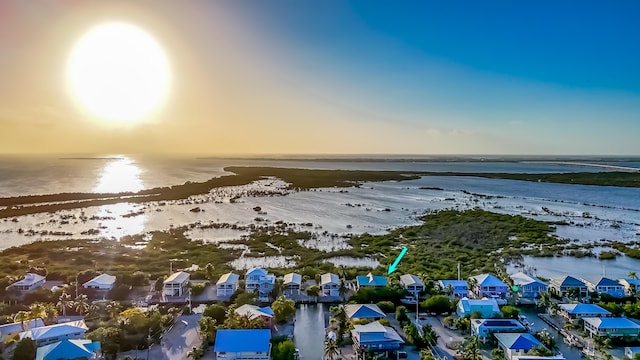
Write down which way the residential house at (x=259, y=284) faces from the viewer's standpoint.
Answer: facing the viewer

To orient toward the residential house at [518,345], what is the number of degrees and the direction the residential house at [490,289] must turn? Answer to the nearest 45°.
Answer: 0° — it already faces it

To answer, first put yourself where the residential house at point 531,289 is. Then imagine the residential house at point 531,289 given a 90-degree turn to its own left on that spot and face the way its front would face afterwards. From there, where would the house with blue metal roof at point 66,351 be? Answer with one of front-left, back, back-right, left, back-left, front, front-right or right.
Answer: back-right

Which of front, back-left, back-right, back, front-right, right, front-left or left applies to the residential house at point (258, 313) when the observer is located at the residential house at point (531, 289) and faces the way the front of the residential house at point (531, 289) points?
front-right

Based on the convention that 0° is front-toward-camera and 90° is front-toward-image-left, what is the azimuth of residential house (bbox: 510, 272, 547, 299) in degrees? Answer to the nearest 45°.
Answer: approximately 0°

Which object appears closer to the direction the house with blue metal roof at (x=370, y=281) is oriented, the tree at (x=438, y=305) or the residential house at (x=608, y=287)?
the tree

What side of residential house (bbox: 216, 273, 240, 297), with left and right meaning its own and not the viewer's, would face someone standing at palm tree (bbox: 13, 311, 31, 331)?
right

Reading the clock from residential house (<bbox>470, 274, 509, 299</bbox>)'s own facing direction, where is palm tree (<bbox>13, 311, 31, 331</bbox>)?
The palm tree is roughly at 2 o'clock from the residential house.

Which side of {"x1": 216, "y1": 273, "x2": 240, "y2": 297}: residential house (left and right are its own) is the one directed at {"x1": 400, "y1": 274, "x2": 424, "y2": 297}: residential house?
left

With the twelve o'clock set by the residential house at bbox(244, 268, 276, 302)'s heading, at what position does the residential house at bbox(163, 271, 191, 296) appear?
the residential house at bbox(163, 271, 191, 296) is roughly at 3 o'clock from the residential house at bbox(244, 268, 276, 302).

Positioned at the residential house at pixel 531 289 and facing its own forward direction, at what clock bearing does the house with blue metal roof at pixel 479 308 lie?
The house with blue metal roof is roughly at 1 o'clock from the residential house.

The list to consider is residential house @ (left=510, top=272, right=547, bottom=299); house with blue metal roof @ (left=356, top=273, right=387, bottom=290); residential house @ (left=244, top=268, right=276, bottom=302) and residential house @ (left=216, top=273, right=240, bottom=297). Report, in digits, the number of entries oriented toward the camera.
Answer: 4

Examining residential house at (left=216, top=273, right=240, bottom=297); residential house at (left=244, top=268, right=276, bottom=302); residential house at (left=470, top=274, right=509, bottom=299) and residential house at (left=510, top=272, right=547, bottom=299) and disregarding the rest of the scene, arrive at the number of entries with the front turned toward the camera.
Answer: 4

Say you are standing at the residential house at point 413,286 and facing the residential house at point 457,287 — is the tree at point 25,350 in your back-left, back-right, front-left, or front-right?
back-right

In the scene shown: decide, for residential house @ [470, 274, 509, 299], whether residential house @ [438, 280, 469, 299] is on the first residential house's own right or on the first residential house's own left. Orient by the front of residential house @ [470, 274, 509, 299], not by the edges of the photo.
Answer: on the first residential house's own right

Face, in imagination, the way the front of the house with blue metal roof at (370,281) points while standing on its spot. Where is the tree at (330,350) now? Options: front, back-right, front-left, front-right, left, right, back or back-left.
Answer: front

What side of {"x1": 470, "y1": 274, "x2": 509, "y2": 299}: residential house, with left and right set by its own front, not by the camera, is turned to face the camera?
front

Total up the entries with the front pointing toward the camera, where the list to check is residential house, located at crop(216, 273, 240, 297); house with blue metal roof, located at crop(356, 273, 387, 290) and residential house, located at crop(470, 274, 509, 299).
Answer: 3
